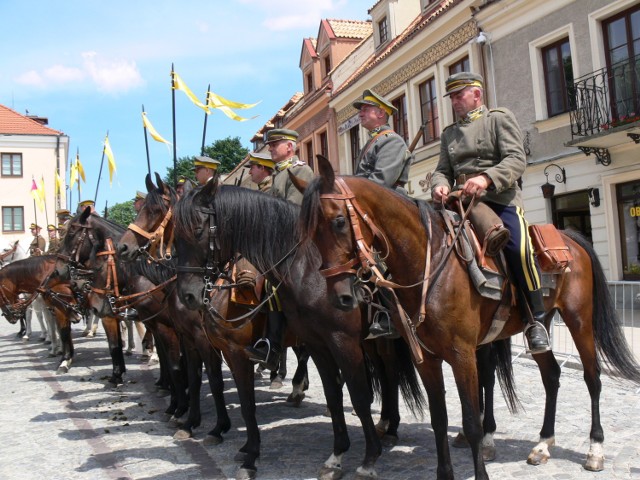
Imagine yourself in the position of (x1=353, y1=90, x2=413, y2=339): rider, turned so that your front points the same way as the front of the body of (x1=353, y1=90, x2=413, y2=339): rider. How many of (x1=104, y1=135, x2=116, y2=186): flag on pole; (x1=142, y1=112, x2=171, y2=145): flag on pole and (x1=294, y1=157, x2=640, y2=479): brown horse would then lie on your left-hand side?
1

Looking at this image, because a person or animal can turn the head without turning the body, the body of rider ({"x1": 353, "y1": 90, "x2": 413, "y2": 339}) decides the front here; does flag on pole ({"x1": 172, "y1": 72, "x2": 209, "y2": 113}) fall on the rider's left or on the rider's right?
on the rider's right

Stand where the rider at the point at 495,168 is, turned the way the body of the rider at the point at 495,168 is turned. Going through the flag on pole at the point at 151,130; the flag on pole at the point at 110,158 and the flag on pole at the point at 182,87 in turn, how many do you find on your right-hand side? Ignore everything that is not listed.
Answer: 3

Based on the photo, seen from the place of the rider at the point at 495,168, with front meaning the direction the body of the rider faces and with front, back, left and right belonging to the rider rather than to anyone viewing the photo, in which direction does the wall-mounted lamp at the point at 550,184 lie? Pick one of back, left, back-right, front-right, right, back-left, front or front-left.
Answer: back-right

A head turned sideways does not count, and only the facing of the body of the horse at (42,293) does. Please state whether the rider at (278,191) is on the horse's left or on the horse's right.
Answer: on the horse's left

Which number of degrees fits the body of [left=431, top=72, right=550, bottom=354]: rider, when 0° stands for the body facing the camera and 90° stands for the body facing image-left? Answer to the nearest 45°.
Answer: approximately 45°

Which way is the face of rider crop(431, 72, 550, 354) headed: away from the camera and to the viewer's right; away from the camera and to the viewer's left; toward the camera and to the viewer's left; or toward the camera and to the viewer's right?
toward the camera and to the viewer's left

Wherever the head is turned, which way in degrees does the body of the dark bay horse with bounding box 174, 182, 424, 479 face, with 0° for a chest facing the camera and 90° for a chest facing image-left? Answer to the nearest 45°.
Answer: approximately 45°

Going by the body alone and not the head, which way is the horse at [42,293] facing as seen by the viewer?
to the viewer's left

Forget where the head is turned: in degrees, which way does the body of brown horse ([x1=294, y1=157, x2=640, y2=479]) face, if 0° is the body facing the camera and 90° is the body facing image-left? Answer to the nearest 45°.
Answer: approximately 45°

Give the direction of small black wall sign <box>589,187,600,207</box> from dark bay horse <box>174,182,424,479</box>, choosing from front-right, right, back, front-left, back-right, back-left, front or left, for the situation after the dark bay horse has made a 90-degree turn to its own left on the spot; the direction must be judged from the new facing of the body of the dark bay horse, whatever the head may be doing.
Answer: left

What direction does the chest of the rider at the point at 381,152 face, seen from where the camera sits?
to the viewer's left

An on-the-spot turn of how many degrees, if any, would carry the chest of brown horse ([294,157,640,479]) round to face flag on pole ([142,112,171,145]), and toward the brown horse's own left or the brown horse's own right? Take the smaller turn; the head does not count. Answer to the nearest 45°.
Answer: approximately 90° to the brown horse's own right

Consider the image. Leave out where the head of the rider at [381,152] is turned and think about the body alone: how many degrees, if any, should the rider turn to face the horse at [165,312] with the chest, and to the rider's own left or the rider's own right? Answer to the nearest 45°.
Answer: approximately 45° to the rider's own right
